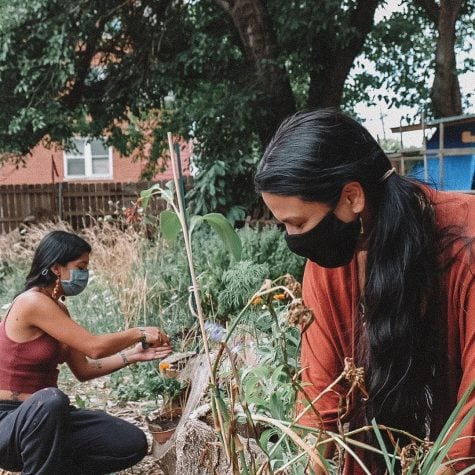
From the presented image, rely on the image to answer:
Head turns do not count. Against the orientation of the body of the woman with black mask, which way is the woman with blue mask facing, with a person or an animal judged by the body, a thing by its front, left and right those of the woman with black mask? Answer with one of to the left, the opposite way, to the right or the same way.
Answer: the opposite way

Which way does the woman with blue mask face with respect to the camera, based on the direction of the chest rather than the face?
to the viewer's right

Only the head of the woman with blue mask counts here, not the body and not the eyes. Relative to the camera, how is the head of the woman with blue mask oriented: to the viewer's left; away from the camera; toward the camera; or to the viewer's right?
to the viewer's right

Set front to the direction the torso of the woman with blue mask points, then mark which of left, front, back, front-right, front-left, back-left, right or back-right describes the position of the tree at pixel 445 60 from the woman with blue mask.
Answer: front-left

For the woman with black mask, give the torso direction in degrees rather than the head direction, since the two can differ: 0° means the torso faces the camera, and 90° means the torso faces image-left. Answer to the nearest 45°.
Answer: approximately 45°

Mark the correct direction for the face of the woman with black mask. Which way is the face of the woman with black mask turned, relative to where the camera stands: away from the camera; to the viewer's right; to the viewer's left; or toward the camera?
to the viewer's left

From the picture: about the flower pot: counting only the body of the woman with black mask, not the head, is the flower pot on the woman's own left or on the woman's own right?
on the woman's own right

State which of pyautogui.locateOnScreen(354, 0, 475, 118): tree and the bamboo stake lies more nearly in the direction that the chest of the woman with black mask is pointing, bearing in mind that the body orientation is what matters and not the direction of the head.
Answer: the bamboo stake

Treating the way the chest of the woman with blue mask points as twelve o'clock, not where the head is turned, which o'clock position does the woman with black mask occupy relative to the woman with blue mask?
The woman with black mask is roughly at 2 o'clock from the woman with blue mask.

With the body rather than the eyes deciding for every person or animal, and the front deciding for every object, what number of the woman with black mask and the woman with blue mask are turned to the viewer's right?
1

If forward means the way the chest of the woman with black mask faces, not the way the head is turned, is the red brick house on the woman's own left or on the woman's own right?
on the woman's own right

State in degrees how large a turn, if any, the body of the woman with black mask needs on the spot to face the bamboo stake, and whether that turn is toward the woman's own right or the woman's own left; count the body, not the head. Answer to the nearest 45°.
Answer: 0° — they already face it

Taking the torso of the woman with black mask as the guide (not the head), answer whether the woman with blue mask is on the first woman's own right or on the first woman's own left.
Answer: on the first woman's own right
